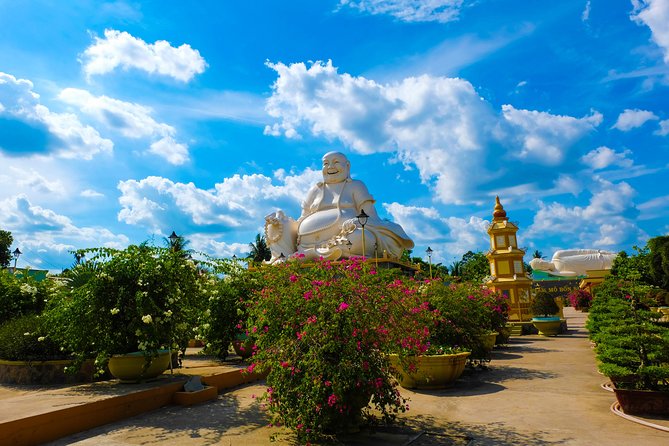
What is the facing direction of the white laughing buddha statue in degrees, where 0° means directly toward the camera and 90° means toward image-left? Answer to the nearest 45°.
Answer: approximately 45°

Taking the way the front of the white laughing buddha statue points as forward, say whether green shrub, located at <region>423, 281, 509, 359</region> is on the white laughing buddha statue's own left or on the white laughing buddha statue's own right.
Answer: on the white laughing buddha statue's own left

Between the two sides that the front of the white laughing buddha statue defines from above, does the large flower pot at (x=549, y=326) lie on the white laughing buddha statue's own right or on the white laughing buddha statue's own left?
on the white laughing buddha statue's own left

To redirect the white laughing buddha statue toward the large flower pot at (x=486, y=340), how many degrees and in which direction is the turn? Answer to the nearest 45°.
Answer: approximately 45° to its left

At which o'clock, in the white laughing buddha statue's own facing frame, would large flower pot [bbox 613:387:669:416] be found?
The large flower pot is roughly at 10 o'clock from the white laughing buddha statue.

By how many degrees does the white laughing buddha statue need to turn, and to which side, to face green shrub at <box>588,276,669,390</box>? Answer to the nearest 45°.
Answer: approximately 45° to its left

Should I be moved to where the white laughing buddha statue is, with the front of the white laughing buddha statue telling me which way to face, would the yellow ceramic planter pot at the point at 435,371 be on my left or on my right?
on my left
